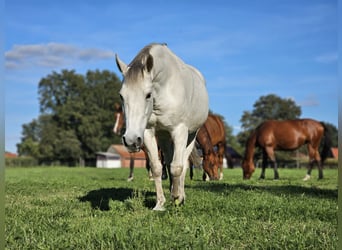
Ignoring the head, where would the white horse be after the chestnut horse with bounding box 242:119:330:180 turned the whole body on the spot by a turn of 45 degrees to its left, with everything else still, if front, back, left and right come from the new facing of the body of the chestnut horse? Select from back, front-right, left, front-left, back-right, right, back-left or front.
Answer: front-left

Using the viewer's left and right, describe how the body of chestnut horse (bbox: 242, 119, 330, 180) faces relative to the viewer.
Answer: facing to the left of the viewer
